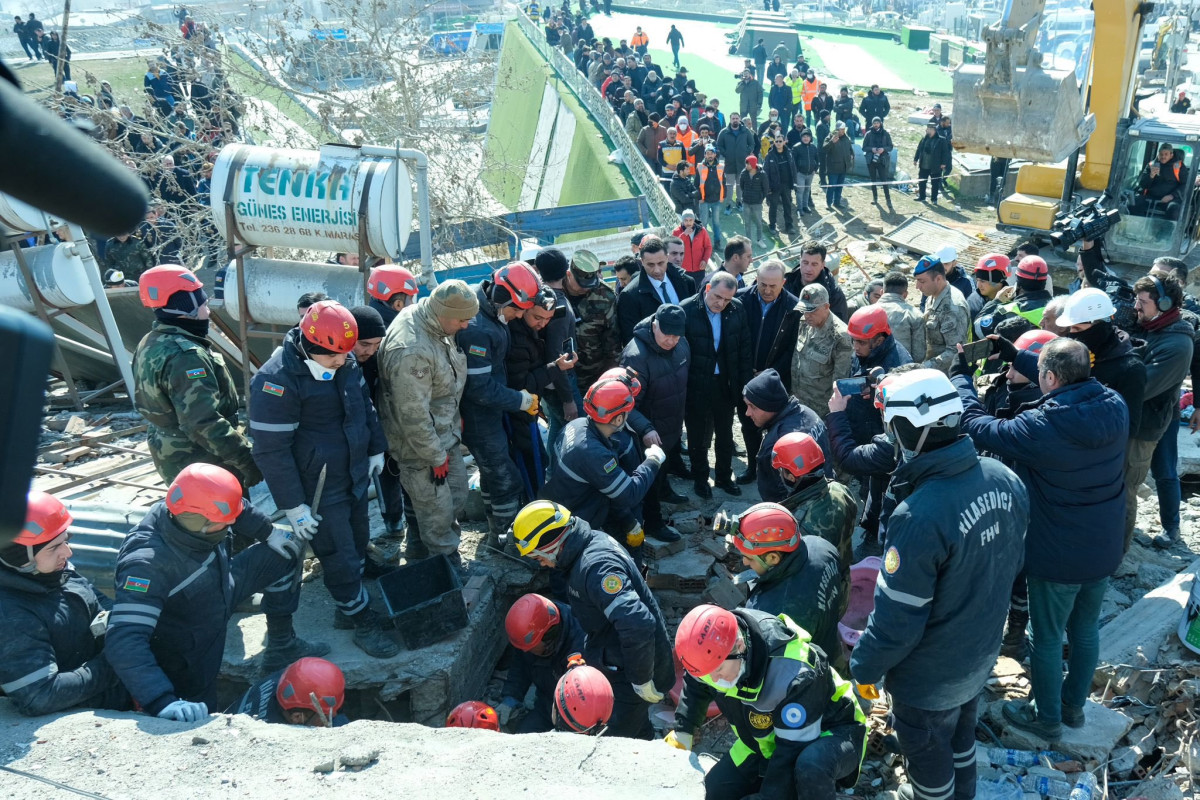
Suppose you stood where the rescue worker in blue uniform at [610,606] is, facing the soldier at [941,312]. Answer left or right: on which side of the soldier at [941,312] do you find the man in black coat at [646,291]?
left

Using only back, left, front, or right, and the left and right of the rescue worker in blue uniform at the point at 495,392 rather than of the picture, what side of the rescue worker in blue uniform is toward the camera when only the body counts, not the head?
right

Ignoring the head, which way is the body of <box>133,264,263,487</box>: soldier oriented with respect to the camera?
to the viewer's right

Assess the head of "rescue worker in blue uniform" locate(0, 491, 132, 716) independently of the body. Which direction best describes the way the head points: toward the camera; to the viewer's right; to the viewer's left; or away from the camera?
to the viewer's right

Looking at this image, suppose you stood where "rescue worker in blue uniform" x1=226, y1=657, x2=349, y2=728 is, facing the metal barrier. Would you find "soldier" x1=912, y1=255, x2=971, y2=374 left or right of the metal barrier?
right

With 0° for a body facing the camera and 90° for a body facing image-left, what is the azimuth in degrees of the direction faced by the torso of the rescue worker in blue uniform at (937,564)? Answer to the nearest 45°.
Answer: approximately 135°

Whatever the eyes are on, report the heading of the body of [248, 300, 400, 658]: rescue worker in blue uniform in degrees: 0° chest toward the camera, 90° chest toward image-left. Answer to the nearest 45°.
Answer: approximately 315°

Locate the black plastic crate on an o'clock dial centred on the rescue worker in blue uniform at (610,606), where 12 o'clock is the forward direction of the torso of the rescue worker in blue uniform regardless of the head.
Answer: The black plastic crate is roughly at 1 o'clock from the rescue worker in blue uniform.

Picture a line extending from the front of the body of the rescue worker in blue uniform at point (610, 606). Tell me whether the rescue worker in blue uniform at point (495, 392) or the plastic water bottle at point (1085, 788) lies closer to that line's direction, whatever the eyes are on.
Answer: the rescue worker in blue uniform
